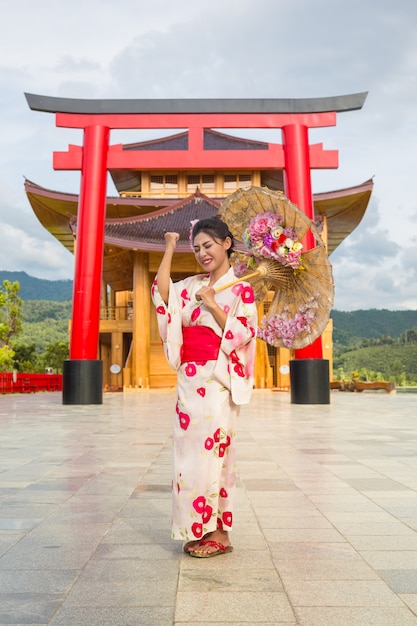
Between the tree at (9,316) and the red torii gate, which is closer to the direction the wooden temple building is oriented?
the red torii gate

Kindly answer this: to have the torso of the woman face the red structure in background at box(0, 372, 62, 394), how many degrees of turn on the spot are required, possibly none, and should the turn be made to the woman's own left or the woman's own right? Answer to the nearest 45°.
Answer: approximately 135° to the woman's own right

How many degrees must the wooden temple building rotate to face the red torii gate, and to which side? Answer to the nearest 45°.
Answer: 0° — it already faces it

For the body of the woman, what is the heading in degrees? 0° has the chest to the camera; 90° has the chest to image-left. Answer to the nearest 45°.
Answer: approximately 45°

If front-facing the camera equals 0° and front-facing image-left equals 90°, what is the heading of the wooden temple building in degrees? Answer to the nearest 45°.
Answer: approximately 0°
